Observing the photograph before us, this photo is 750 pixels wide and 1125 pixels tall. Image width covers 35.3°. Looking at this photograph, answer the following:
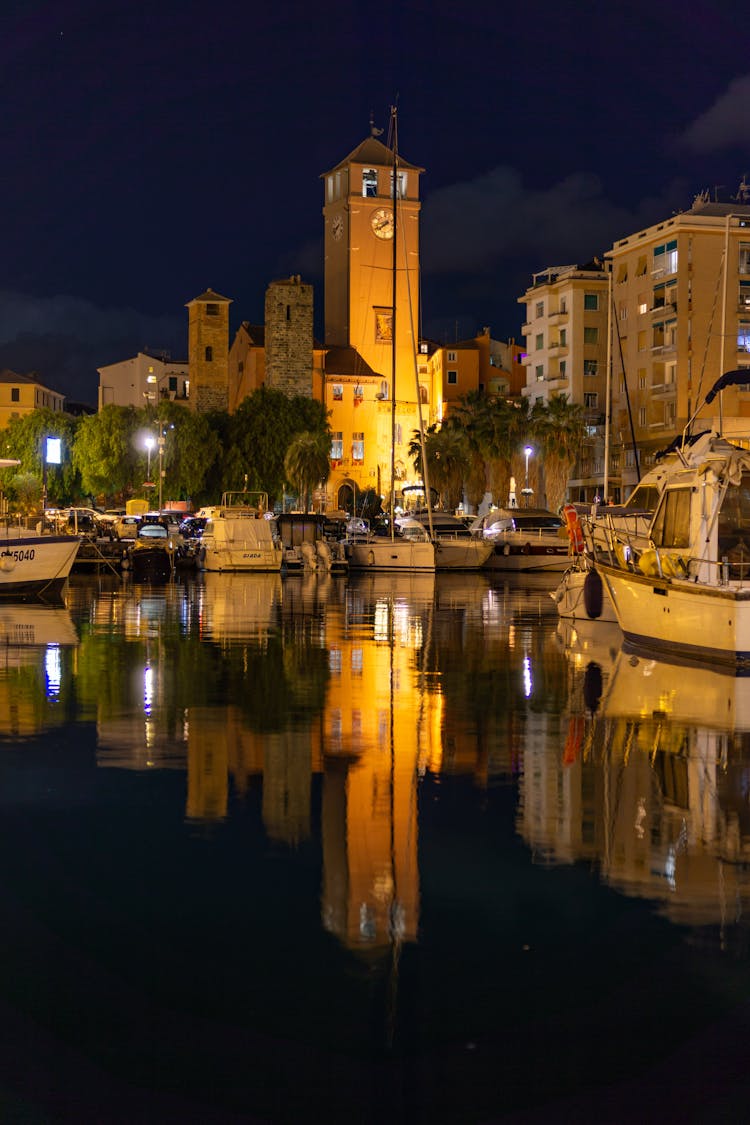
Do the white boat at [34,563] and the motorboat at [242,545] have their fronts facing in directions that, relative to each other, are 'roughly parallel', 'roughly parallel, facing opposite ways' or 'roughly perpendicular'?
roughly perpendicular

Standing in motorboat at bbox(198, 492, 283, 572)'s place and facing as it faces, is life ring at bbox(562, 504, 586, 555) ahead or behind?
behind

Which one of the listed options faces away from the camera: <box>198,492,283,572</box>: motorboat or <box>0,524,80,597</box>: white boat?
the motorboat

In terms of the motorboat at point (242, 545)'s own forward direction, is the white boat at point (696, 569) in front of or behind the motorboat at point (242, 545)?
behind

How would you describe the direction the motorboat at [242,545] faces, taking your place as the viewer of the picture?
facing away from the viewer

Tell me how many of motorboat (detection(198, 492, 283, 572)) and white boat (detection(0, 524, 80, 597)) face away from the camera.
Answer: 1
